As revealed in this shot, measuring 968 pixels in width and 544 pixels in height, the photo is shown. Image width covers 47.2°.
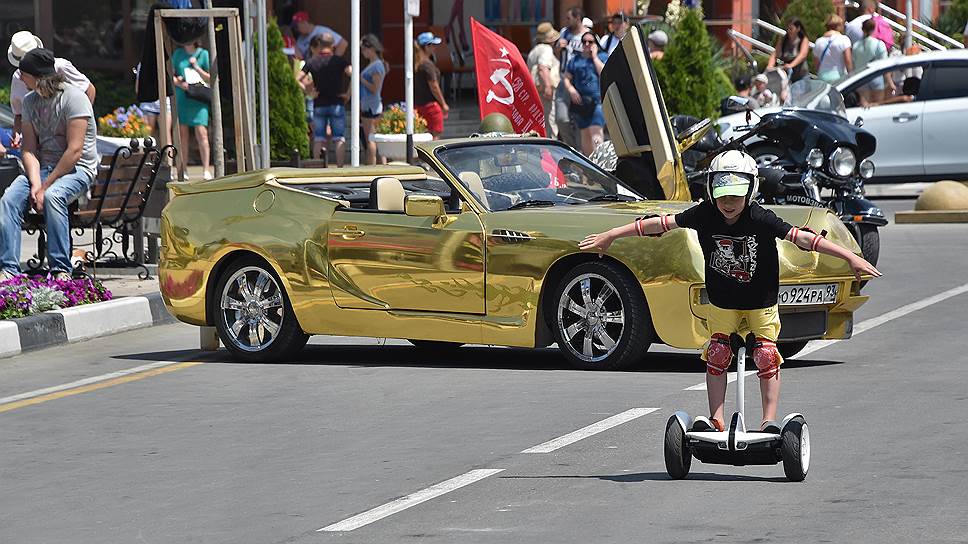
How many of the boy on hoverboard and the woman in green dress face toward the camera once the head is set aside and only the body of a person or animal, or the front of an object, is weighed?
2

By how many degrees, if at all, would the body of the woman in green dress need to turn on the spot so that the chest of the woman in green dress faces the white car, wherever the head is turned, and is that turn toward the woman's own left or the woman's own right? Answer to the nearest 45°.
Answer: approximately 90° to the woman's own left

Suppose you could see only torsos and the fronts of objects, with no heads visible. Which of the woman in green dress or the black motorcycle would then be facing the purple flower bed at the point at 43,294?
the woman in green dress

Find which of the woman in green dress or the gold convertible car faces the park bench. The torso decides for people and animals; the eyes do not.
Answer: the woman in green dress

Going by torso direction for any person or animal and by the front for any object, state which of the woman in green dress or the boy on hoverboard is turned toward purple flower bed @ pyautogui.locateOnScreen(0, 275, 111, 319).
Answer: the woman in green dress

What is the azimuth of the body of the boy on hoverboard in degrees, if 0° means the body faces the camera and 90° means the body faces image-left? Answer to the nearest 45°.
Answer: approximately 0°

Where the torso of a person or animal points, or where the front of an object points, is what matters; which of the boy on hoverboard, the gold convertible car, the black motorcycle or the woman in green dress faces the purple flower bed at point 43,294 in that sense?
the woman in green dress
